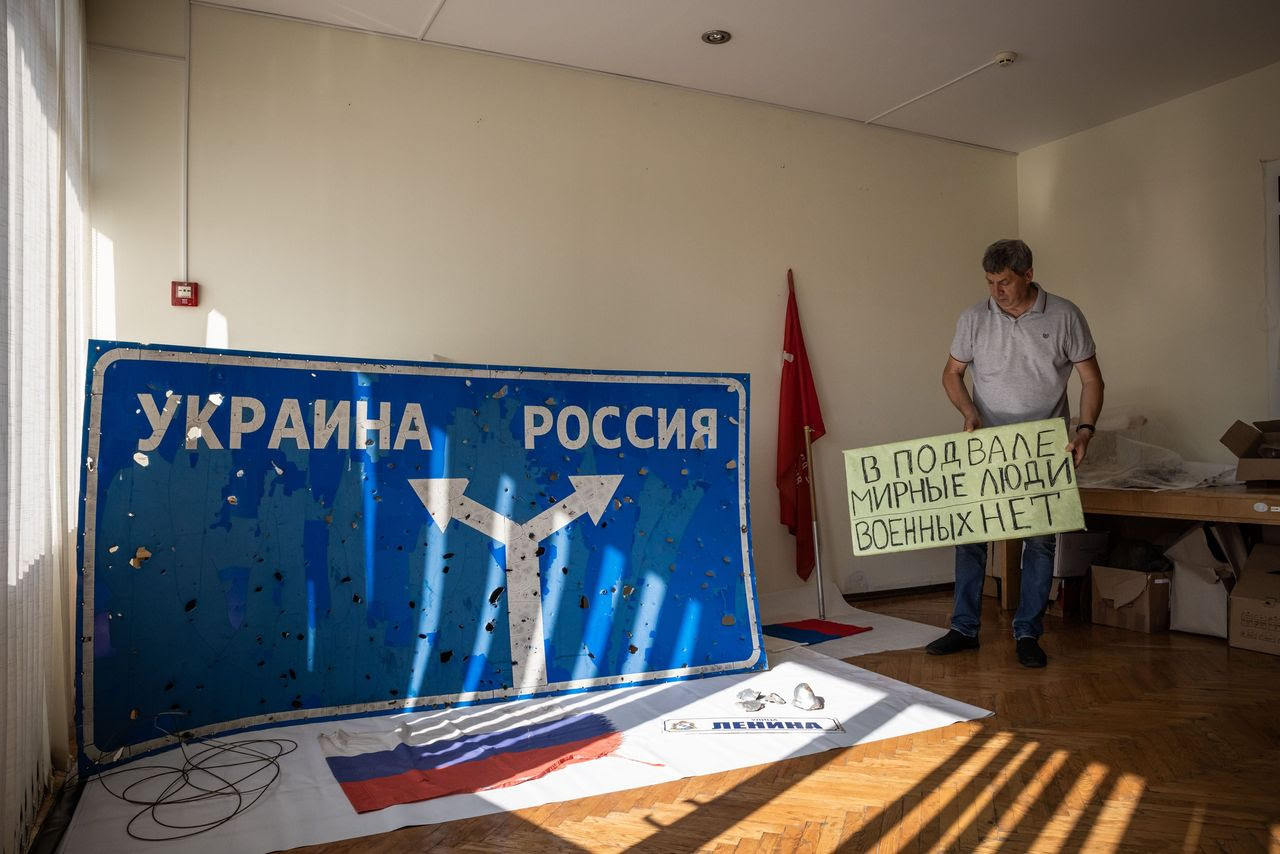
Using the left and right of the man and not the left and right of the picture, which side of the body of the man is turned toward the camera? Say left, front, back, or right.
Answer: front

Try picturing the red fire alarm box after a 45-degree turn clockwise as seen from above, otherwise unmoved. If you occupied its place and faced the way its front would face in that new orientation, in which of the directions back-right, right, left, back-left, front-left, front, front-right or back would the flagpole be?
back-left

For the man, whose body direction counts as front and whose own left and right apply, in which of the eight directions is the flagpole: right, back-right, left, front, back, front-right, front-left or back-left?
back-right

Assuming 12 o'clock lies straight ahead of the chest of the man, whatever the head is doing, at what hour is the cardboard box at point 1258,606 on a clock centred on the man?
The cardboard box is roughly at 8 o'clock from the man.

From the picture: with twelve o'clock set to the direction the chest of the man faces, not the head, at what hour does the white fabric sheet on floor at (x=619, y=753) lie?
The white fabric sheet on floor is roughly at 1 o'clock from the man.

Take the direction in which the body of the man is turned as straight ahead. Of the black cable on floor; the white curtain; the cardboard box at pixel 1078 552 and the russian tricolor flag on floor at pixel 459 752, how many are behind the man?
1

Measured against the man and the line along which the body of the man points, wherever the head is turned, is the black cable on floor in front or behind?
in front

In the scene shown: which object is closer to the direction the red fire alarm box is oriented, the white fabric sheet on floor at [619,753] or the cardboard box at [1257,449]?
the white fabric sheet on floor

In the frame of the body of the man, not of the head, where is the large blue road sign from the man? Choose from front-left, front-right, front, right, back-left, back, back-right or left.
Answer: front-right

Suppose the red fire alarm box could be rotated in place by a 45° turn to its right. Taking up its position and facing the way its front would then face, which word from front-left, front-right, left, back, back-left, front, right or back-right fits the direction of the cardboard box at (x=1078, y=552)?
back-left

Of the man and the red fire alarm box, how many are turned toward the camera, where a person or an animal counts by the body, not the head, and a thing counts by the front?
2

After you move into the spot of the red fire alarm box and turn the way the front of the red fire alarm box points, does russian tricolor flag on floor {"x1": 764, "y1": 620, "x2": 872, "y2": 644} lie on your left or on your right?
on your left

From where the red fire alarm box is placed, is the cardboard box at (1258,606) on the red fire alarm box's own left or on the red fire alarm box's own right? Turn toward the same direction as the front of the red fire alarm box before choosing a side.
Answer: on the red fire alarm box's own left

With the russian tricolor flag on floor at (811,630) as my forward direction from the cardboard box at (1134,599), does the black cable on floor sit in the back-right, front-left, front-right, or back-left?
front-left

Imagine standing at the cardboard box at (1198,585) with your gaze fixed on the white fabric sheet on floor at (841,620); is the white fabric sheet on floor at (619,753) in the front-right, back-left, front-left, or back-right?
front-left

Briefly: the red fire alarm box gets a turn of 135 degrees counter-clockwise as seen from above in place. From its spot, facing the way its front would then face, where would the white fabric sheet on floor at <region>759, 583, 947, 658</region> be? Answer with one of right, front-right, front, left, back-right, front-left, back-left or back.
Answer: front-right

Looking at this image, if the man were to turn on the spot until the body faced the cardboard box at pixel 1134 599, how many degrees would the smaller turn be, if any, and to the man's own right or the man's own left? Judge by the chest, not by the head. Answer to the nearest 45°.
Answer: approximately 135° to the man's own left

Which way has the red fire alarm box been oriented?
toward the camera

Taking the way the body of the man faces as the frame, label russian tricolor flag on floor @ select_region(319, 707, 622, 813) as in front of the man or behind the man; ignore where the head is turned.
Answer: in front
